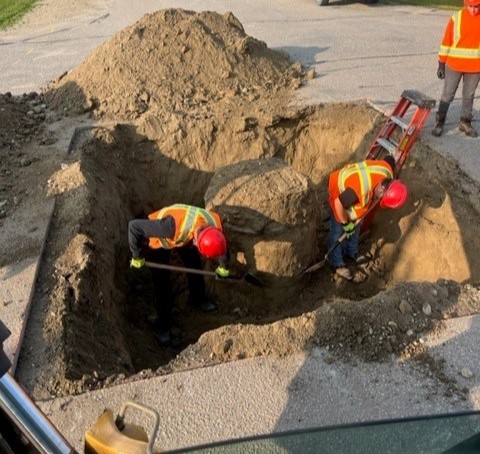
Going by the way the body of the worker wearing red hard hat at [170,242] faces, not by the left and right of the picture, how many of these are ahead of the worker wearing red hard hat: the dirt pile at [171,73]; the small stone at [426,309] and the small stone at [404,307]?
2

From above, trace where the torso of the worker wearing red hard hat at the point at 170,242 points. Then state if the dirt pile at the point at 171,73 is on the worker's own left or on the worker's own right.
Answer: on the worker's own left

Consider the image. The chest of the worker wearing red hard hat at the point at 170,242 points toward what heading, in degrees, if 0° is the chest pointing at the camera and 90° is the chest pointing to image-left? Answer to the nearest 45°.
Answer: approximately 315°

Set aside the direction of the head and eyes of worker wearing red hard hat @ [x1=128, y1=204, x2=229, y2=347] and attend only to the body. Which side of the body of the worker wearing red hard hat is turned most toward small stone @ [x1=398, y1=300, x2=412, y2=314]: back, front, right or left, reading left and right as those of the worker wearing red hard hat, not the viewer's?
front

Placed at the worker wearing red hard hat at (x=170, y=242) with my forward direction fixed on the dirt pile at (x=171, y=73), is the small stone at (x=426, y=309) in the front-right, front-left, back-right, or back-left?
back-right

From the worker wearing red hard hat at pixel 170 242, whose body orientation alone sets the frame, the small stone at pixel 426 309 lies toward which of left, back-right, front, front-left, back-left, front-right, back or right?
front

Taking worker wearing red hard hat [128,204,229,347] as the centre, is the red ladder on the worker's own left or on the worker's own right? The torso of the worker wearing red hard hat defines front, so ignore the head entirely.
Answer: on the worker's own left

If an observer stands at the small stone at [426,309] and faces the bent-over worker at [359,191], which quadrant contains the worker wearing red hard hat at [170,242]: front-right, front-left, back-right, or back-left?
front-left

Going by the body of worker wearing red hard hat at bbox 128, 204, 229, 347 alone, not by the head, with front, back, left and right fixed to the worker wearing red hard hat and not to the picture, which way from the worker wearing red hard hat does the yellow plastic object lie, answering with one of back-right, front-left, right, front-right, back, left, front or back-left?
front-right

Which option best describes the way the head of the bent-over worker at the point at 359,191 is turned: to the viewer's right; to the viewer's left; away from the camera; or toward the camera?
to the viewer's right

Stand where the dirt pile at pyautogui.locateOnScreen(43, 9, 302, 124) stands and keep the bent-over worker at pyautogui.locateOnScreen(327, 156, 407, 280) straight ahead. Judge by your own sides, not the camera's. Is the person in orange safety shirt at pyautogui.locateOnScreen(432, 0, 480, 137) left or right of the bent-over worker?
left

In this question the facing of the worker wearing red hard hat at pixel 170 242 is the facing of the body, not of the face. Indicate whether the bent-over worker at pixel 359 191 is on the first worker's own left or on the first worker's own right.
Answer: on the first worker's own left

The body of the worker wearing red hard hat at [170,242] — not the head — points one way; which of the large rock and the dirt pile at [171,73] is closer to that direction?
the large rock
